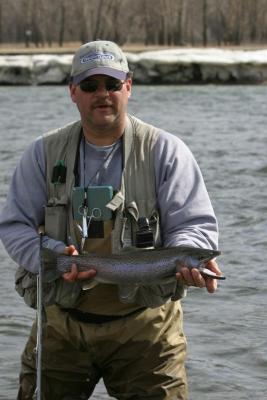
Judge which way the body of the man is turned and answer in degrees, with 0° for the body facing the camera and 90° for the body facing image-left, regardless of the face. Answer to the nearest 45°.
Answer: approximately 0°
